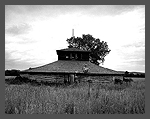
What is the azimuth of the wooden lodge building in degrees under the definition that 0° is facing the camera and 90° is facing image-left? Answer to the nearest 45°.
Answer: approximately 0°

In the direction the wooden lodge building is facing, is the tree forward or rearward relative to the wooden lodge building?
rearward
